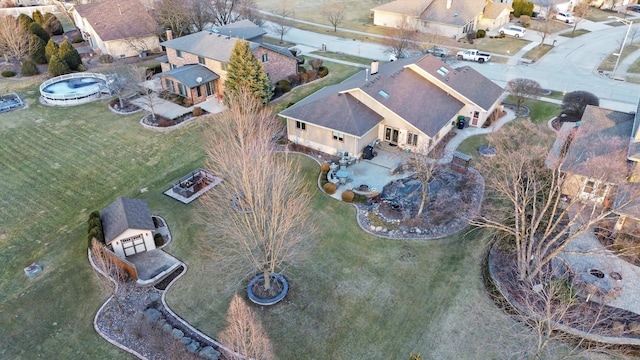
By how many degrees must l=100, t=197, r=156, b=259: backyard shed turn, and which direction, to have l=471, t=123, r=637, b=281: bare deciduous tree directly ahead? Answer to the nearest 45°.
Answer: approximately 45° to its left

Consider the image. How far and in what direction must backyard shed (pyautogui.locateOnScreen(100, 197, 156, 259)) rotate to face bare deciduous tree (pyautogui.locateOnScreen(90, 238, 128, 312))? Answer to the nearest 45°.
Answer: approximately 45° to its right

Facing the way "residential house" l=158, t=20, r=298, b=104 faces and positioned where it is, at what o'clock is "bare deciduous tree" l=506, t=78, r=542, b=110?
The bare deciduous tree is roughly at 2 o'clock from the residential house.

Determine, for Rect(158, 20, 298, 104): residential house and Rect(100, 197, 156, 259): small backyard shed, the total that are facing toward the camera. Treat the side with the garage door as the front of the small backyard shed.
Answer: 1

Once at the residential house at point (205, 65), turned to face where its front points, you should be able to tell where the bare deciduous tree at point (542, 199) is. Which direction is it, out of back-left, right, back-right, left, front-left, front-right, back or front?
right

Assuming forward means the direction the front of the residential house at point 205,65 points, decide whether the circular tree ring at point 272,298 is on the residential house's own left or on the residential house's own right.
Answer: on the residential house's own right

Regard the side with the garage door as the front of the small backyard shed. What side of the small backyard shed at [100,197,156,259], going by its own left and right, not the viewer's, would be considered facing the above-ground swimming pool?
back

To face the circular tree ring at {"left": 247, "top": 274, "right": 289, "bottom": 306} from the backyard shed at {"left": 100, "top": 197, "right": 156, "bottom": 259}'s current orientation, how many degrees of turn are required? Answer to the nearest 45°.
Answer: approximately 45° to its left

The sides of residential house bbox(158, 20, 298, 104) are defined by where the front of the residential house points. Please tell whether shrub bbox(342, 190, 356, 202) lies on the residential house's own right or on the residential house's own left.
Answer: on the residential house's own right

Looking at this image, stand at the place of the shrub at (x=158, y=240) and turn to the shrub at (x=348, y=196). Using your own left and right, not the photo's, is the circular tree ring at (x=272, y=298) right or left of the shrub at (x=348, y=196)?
right

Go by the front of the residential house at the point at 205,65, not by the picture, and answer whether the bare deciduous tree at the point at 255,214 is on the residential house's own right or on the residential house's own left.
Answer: on the residential house's own right

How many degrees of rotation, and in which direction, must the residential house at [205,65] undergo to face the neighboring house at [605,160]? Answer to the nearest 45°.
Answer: approximately 90° to its right

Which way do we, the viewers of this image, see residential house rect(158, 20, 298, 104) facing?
facing away from the viewer and to the right of the viewer

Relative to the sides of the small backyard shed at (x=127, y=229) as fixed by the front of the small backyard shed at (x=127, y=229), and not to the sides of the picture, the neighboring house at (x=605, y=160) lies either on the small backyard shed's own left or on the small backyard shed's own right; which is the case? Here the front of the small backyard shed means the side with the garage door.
on the small backyard shed's own left
